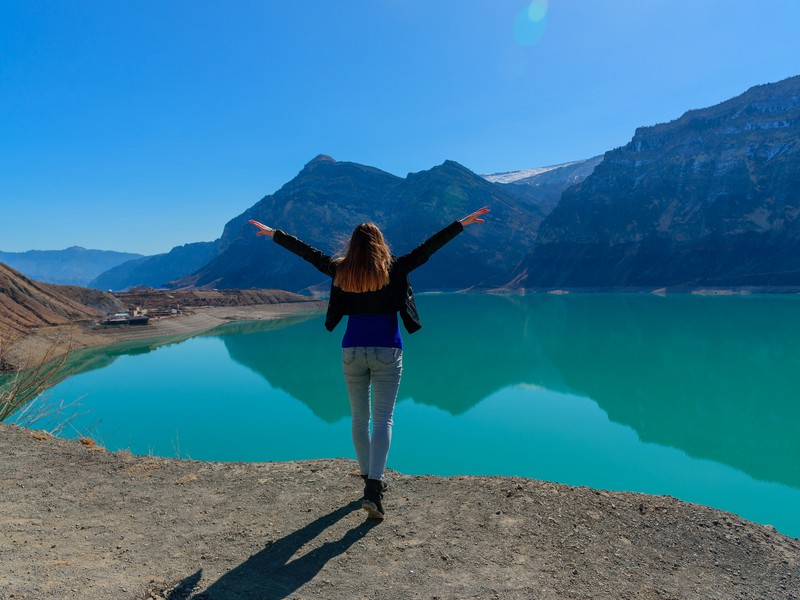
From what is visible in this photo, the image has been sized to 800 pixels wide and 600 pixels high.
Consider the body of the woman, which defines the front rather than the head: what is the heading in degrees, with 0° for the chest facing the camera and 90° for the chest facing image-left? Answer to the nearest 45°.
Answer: approximately 180°

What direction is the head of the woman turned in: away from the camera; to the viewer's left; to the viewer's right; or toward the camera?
away from the camera
